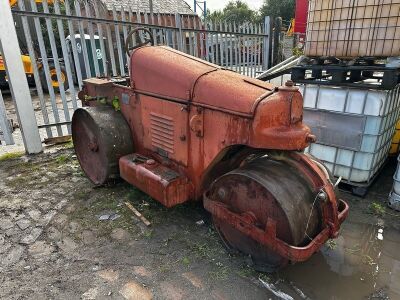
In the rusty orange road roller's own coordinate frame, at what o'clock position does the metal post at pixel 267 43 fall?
The metal post is roughly at 8 o'clock from the rusty orange road roller.

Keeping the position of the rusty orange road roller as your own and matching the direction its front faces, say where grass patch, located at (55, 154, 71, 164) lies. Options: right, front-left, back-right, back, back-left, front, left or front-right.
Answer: back

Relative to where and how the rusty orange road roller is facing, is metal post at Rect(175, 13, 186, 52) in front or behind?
behind

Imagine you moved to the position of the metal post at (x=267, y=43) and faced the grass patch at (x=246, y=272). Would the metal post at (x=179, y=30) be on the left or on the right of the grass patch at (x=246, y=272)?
right

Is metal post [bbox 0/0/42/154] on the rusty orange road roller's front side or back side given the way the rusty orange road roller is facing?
on the back side

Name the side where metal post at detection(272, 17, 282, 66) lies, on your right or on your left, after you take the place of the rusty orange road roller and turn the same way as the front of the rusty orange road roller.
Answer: on your left

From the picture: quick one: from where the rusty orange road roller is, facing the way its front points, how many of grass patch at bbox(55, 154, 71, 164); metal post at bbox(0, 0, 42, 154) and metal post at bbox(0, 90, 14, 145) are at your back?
3

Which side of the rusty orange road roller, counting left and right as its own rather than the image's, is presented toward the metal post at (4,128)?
back

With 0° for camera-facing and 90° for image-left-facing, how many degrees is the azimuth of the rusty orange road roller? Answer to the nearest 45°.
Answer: approximately 315°
